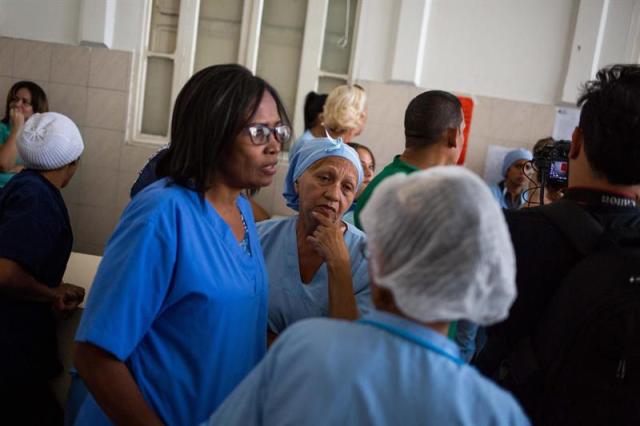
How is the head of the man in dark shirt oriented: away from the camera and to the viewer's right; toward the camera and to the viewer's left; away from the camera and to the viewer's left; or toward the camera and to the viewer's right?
away from the camera and to the viewer's left

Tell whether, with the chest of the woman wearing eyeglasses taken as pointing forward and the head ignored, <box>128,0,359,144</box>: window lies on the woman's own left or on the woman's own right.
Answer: on the woman's own left

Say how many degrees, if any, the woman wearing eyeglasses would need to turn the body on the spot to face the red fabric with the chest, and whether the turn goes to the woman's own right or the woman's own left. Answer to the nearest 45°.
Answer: approximately 90° to the woman's own left

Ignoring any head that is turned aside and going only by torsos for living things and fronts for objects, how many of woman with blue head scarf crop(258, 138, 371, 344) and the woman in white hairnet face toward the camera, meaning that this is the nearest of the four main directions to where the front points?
1

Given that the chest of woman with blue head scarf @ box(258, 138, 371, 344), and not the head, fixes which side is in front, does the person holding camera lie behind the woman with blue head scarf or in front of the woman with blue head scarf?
in front

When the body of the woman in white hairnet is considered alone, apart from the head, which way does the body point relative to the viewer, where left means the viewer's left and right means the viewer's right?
facing away from the viewer and to the left of the viewer

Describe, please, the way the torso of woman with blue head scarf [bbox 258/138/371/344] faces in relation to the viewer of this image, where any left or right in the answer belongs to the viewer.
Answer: facing the viewer

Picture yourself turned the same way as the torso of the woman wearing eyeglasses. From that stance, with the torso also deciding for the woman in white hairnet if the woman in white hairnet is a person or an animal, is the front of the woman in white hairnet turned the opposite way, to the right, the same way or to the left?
the opposite way

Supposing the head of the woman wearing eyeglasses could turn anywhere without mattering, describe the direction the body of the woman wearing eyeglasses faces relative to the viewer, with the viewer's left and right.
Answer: facing the viewer and to the right of the viewer

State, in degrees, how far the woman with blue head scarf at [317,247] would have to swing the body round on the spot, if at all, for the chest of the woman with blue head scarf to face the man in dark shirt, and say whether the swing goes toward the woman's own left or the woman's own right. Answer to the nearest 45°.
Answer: approximately 45° to the woman's own left

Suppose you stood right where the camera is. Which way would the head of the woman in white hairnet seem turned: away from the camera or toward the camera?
away from the camera
